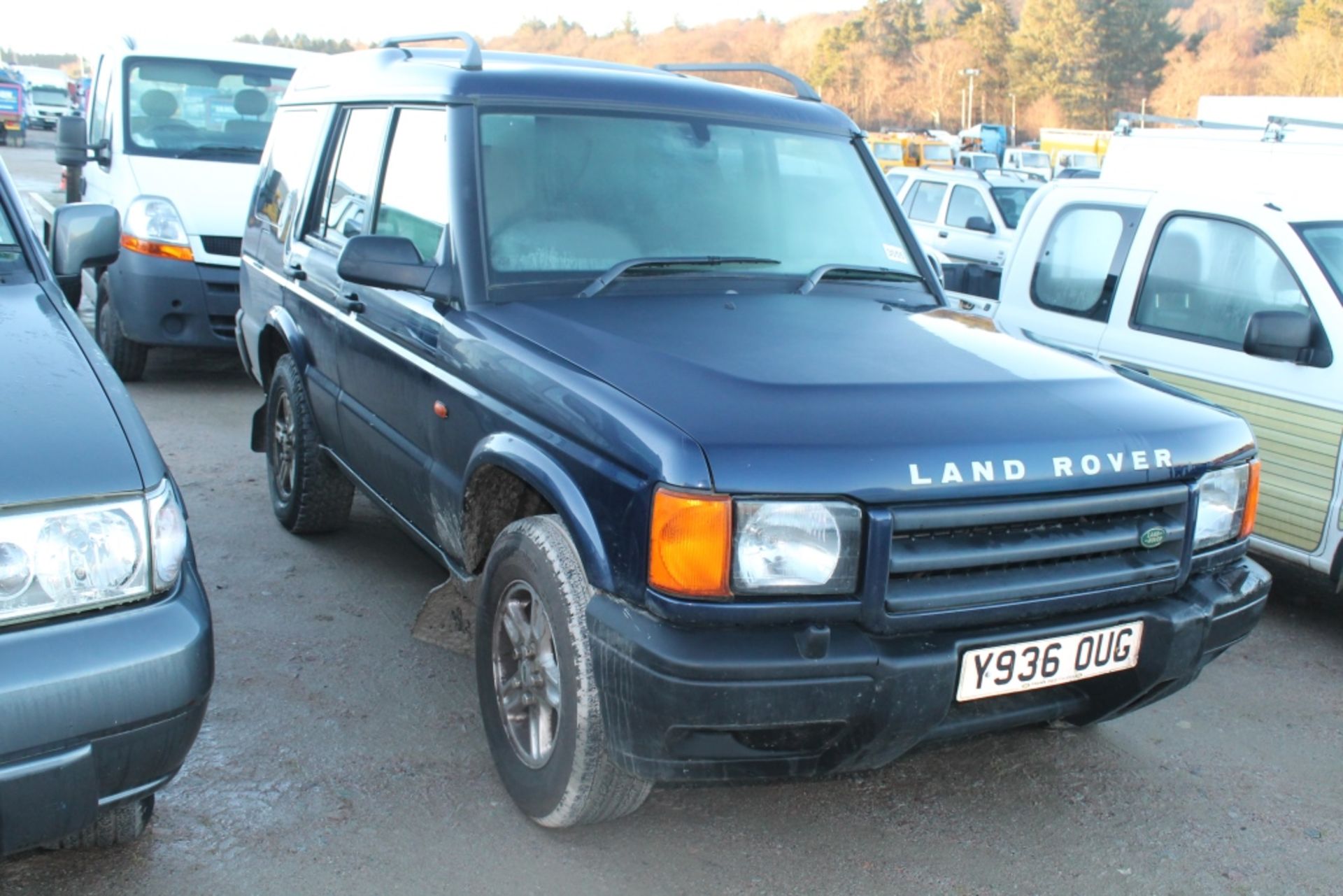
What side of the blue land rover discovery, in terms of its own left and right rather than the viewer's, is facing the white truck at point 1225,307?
left

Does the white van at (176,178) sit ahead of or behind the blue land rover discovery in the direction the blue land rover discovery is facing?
behind

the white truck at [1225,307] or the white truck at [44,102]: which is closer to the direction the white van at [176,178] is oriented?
the white truck at [1225,307]

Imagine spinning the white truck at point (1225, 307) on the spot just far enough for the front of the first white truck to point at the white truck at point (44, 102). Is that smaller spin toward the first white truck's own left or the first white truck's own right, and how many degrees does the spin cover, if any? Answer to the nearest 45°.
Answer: approximately 180°

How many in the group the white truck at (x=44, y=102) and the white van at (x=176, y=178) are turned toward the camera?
2

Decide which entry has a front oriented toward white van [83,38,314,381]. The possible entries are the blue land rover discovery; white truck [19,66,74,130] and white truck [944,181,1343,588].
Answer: white truck [19,66,74,130]

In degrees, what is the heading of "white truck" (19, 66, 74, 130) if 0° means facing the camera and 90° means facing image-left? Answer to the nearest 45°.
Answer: approximately 0°

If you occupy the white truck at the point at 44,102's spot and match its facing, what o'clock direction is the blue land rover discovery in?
The blue land rover discovery is roughly at 12 o'clock from the white truck.

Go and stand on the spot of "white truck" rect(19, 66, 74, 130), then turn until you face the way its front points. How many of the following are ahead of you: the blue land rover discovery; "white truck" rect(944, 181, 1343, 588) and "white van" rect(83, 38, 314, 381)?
3
